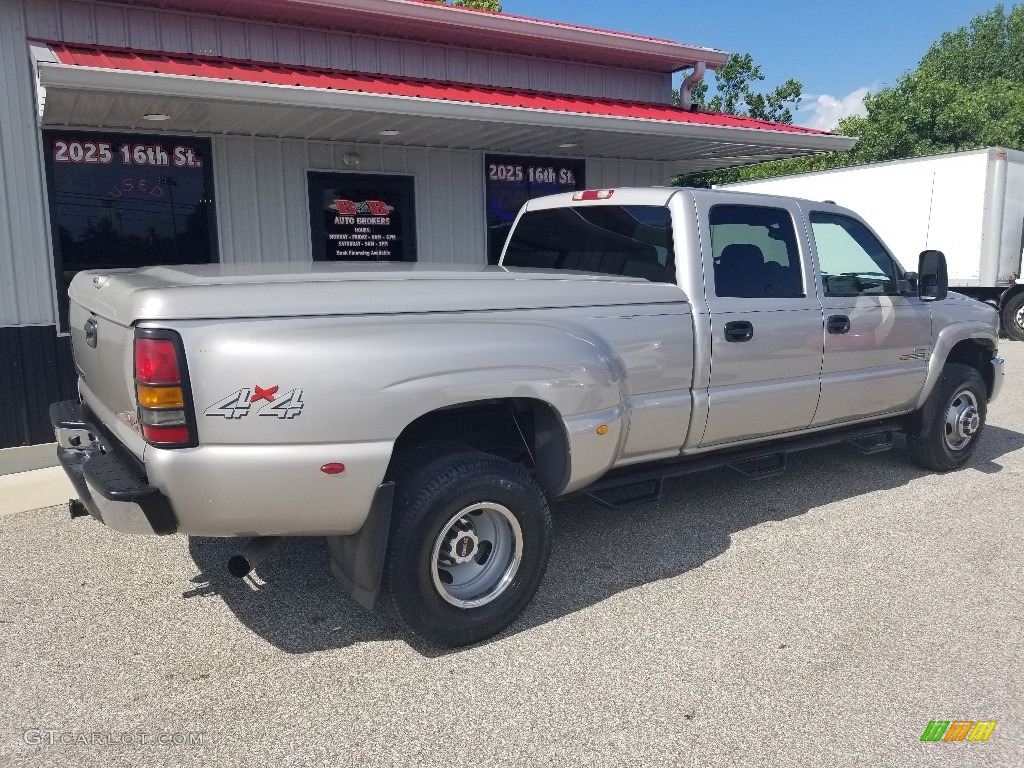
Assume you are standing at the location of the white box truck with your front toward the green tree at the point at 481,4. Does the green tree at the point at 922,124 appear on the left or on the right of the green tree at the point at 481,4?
right

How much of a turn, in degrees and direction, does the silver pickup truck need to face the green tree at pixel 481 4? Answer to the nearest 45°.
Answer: approximately 45° to its left

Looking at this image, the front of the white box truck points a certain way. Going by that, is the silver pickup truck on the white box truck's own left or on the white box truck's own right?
on the white box truck's own right

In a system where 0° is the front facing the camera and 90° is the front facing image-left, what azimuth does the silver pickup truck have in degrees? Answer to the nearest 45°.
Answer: approximately 225°

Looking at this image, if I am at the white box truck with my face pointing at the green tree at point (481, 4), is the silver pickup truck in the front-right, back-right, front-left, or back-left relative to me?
back-left

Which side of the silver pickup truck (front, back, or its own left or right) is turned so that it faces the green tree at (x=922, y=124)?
front

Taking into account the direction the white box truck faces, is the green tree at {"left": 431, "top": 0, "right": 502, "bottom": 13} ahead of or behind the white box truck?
behind

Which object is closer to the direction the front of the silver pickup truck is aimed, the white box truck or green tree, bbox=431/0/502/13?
the white box truck

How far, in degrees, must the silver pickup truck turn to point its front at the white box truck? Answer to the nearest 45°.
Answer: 0° — it already faces it

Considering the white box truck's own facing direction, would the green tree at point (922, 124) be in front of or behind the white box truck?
behind

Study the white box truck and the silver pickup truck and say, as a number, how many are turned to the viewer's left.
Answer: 0

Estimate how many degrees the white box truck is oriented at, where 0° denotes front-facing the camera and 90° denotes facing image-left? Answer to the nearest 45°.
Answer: approximately 315°
